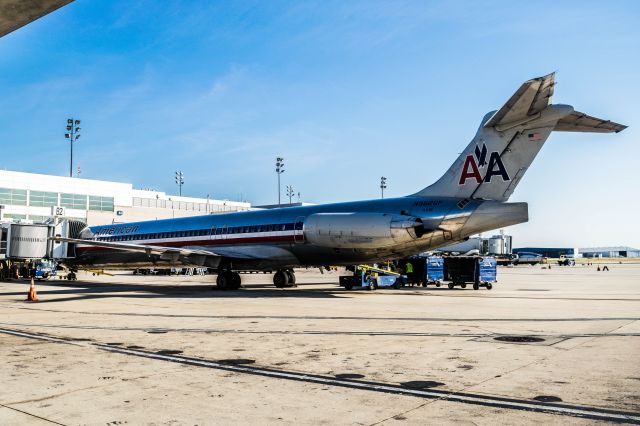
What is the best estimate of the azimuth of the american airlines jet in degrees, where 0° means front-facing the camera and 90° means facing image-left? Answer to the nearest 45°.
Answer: approximately 135°
